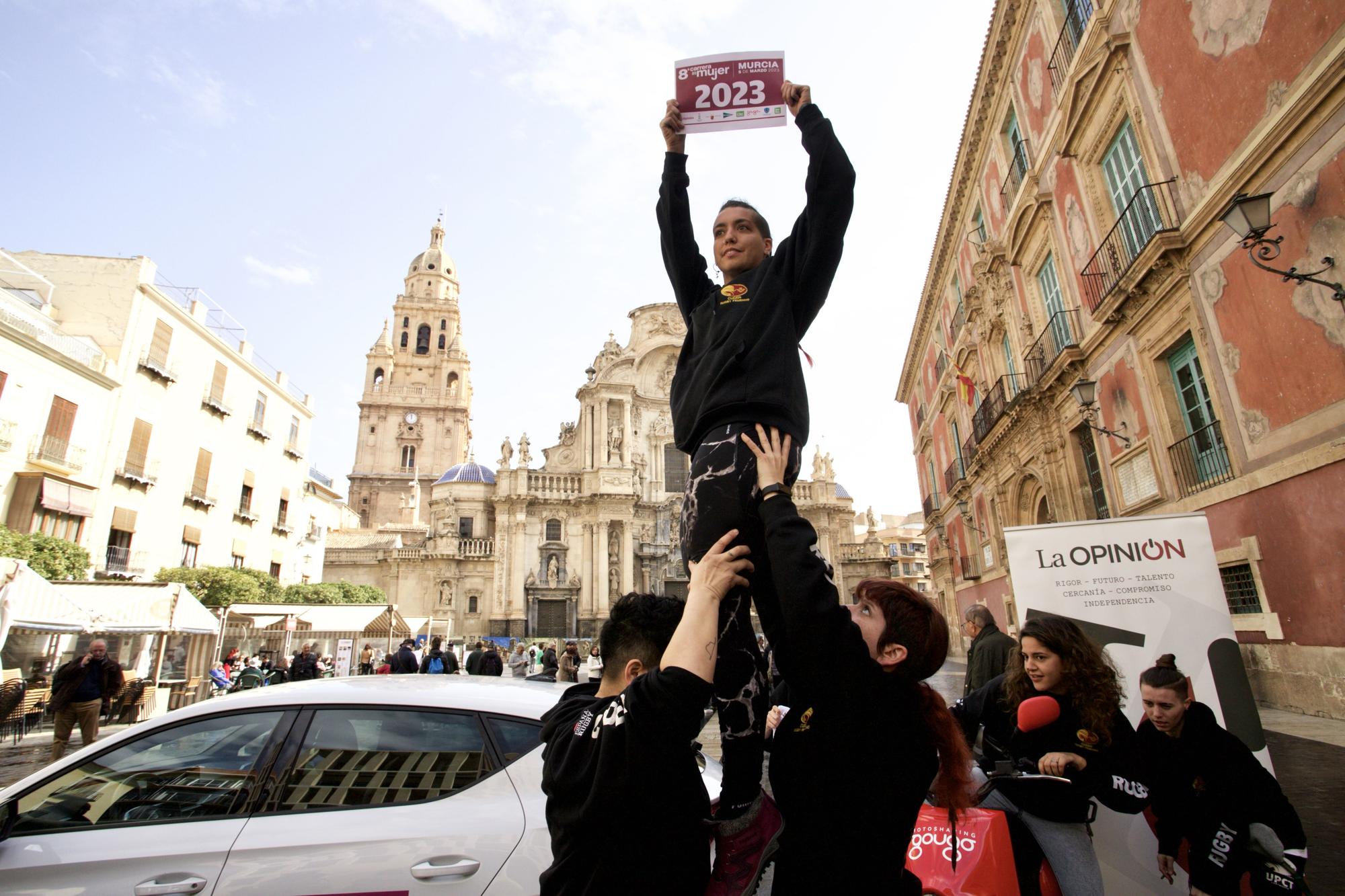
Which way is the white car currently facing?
to the viewer's left

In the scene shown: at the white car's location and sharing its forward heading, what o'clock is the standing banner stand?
The standing banner stand is roughly at 6 o'clock from the white car.

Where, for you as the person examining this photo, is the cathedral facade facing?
facing the viewer

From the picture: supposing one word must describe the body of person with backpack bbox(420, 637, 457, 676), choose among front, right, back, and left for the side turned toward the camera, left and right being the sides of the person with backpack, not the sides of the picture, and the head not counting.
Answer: back

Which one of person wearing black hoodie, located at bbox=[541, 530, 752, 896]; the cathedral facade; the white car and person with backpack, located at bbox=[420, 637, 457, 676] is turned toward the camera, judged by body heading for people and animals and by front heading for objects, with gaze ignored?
the cathedral facade

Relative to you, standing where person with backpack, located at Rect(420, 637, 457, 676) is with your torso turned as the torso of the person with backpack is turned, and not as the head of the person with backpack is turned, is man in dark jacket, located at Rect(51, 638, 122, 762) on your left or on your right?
on your left

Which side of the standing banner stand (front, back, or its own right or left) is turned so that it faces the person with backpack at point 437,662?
right

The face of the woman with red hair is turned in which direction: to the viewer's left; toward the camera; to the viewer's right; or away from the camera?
to the viewer's left

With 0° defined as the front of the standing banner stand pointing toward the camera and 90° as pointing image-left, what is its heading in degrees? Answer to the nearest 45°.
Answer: approximately 0°

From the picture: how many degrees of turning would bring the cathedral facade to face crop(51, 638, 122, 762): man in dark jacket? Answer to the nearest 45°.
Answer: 0° — it already faces them

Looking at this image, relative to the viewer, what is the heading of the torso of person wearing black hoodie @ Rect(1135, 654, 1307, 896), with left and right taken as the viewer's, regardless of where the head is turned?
facing the viewer and to the left of the viewer

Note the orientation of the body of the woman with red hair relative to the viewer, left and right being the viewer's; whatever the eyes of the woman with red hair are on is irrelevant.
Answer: facing to the left of the viewer

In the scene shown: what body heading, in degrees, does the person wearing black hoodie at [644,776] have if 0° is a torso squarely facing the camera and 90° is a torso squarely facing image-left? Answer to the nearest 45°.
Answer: approximately 225°

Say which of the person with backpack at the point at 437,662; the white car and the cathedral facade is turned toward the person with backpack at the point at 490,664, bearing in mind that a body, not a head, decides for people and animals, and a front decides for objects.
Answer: the cathedral facade

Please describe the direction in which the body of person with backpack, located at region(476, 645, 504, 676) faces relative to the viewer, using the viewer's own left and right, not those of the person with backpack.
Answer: facing away from the viewer

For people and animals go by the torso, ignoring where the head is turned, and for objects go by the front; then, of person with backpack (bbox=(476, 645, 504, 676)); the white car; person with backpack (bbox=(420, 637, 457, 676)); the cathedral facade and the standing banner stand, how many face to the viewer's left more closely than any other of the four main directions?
1
